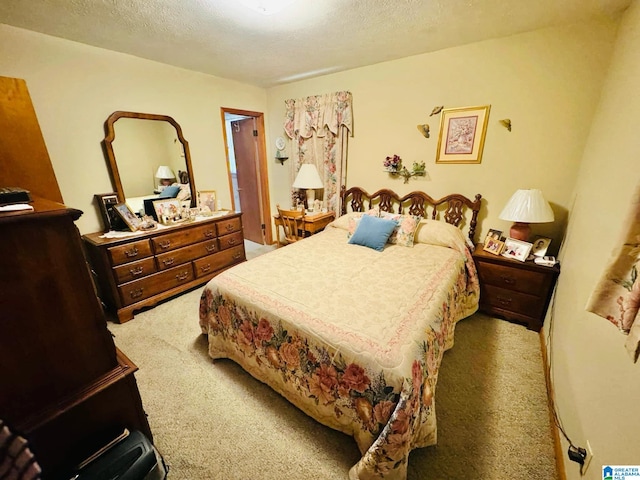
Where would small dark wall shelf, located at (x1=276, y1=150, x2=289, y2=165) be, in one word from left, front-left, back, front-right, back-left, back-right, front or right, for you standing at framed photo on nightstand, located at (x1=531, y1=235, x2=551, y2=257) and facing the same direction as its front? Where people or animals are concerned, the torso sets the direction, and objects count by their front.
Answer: front-right

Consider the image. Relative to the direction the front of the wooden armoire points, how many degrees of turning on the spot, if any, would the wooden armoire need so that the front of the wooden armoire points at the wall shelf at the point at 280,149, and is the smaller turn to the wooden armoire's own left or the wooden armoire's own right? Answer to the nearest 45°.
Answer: approximately 45° to the wooden armoire's own left

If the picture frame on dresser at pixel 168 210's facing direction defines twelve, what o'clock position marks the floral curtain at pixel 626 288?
The floral curtain is roughly at 1 o'clock from the picture frame on dresser.
